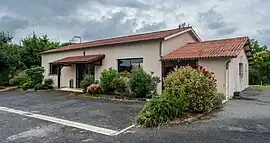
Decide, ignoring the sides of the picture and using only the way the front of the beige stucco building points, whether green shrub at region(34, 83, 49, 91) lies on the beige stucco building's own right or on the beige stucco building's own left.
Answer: on the beige stucco building's own right

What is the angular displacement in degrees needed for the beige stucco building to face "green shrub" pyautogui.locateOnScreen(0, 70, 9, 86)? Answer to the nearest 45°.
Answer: approximately 90° to its right

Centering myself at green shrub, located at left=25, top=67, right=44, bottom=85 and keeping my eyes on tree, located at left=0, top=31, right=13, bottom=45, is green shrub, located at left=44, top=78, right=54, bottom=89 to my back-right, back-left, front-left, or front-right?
back-right

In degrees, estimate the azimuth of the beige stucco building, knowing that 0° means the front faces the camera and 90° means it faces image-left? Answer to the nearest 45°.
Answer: approximately 45°

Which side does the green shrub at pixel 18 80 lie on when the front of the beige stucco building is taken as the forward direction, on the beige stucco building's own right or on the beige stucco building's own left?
on the beige stucco building's own right

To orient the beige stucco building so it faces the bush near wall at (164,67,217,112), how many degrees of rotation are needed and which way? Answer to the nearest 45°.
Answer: approximately 45° to its left

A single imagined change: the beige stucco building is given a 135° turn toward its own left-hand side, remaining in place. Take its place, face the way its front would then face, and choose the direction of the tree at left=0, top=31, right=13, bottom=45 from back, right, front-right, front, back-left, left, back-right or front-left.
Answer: back-left

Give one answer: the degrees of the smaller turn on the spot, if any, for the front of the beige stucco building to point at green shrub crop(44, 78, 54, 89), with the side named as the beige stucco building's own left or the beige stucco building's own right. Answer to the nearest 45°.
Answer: approximately 90° to the beige stucco building's own right

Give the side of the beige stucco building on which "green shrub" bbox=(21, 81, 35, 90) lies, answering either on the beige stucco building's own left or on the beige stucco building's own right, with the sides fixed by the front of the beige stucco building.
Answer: on the beige stucco building's own right
